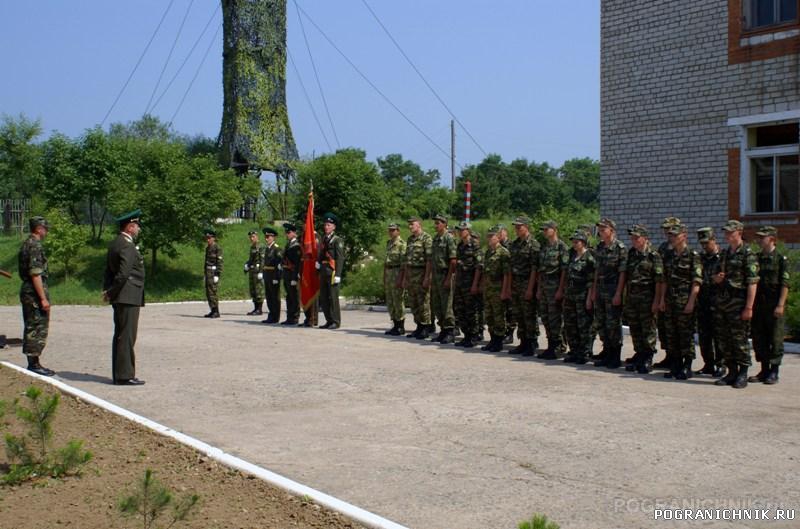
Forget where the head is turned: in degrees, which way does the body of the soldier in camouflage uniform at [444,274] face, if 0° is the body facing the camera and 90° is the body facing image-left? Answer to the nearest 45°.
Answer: approximately 45°

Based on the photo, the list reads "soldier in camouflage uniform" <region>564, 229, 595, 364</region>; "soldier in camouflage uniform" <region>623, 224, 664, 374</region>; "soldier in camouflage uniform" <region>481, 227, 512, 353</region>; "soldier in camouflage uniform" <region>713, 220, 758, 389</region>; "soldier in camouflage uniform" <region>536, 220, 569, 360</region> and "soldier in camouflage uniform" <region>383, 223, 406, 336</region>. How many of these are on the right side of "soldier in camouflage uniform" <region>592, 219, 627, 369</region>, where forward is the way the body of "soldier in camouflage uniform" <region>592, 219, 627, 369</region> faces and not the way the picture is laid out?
4

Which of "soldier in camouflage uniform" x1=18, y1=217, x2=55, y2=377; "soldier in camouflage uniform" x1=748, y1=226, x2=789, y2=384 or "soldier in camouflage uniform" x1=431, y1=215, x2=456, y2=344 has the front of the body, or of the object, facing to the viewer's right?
"soldier in camouflage uniform" x1=18, y1=217, x2=55, y2=377

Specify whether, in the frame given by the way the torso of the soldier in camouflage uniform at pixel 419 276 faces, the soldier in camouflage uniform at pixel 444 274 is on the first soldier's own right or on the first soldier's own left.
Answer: on the first soldier's own left

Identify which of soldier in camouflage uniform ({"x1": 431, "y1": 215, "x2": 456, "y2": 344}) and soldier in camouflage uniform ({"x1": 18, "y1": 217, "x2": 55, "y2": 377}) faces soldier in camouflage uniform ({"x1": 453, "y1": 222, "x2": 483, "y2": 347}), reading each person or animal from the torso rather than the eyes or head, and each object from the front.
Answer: soldier in camouflage uniform ({"x1": 18, "y1": 217, "x2": 55, "y2": 377})

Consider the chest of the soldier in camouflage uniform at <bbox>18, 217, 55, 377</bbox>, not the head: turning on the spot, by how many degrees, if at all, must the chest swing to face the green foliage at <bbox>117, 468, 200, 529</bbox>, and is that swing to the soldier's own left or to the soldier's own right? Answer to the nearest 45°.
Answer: approximately 90° to the soldier's own right

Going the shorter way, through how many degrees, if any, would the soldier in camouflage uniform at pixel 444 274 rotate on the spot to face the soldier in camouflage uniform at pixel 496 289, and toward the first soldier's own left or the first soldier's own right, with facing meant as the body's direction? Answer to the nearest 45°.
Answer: approximately 90° to the first soldier's own left

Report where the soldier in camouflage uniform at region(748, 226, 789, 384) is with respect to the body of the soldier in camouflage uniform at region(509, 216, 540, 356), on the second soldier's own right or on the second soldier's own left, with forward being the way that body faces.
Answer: on the second soldier's own left

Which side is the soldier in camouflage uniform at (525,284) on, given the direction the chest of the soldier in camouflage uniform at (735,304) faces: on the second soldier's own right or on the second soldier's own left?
on the second soldier's own right

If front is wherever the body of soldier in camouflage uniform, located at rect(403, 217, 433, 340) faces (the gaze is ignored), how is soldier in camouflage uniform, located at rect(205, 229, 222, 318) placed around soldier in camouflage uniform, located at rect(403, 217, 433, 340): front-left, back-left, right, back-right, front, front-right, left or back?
right

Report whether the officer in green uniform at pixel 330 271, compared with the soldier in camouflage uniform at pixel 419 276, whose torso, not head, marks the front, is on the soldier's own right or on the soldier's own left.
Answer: on the soldier's own right

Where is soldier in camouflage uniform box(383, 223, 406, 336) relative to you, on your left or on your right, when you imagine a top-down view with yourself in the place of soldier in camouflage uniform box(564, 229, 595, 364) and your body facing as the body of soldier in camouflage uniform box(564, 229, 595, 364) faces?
on your right
